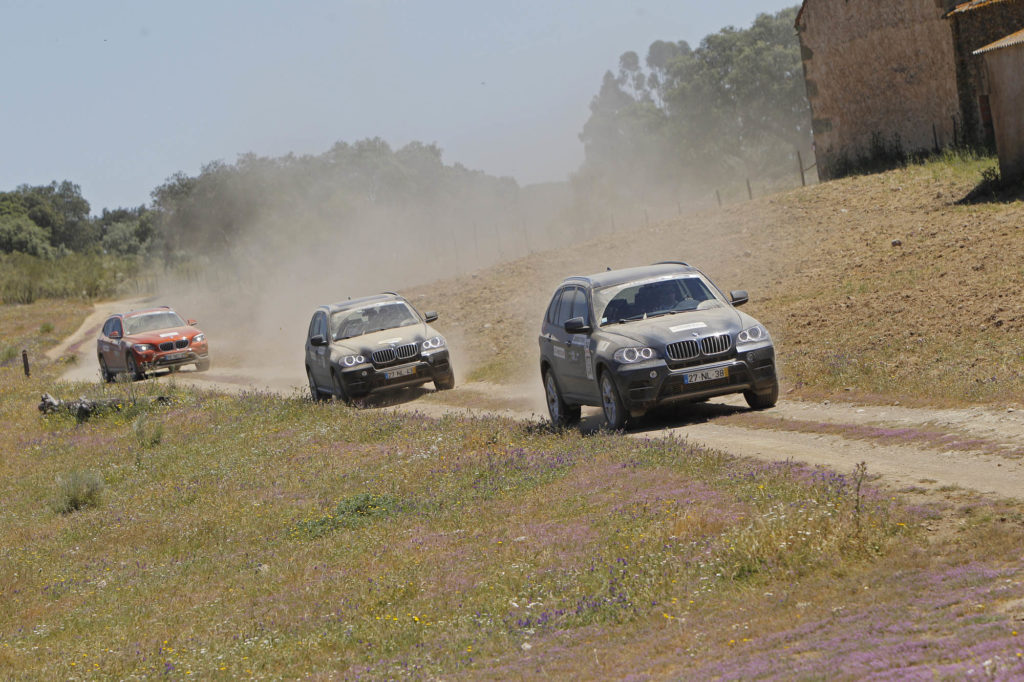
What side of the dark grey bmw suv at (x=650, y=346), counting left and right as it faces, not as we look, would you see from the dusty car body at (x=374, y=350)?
back

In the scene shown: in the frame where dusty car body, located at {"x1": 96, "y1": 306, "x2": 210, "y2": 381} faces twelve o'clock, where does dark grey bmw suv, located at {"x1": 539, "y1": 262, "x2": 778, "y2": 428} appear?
The dark grey bmw suv is roughly at 1 o'clock from the dusty car body.

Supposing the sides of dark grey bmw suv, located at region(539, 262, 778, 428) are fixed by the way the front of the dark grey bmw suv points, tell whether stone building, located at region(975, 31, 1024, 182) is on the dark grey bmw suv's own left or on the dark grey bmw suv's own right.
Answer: on the dark grey bmw suv's own left

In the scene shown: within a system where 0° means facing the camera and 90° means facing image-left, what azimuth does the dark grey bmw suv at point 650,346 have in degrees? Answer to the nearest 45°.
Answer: approximately 315°

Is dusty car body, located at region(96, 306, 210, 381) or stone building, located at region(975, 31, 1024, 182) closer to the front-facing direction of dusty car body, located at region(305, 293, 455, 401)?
the stone building

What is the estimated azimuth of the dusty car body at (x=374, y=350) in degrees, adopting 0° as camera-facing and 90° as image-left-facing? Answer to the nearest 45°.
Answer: approximately 315°

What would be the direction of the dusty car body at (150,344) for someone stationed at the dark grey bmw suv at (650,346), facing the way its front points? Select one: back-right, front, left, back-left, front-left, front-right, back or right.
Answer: back

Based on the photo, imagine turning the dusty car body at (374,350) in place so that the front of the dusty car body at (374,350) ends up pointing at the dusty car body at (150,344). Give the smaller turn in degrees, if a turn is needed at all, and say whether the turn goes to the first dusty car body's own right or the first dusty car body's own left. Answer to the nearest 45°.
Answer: approximately 180°

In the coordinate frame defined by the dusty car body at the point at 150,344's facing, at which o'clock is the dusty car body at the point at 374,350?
the dusty car body at the point at 374,350 is roughly at 1 o'clock from the dusty car body at the point at 150,344.
